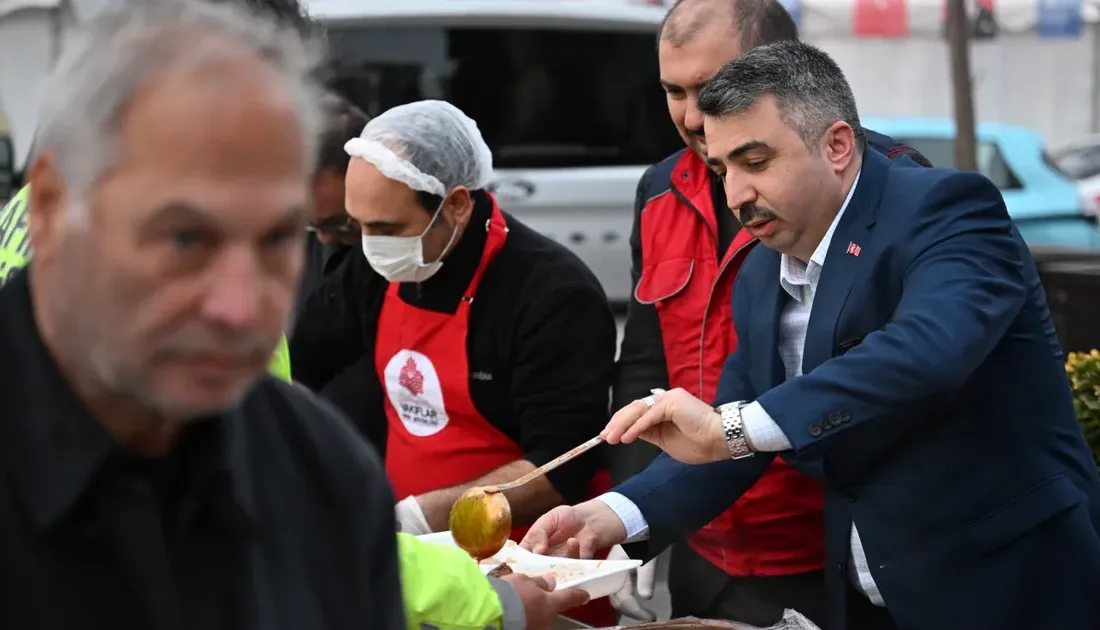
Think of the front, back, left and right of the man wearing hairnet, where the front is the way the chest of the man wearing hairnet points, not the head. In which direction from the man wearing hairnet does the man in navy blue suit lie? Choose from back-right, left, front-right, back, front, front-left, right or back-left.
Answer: left

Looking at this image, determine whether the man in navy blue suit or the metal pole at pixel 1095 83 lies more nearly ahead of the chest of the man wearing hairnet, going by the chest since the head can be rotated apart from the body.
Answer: the man in navy blue suit

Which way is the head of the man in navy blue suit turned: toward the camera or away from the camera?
toward the camera

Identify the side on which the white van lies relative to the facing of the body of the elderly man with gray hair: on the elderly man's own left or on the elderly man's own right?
on the elderly man's own left

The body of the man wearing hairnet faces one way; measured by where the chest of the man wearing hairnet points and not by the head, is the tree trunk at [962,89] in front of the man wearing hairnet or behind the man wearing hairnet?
behind

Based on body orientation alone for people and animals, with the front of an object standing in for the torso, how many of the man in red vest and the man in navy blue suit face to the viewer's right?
0

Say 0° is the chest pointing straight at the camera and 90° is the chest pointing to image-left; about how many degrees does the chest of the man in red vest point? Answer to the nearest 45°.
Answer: approximately 45°

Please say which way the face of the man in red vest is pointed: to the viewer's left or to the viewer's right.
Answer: to the viewer's left

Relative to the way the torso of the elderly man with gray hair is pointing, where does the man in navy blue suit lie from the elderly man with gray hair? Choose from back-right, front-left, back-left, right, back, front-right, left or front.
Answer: left

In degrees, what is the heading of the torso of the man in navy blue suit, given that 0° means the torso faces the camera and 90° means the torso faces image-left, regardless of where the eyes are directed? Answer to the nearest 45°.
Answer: approximately 45°

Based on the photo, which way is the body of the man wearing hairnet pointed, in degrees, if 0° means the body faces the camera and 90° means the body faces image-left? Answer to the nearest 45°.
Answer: approximately 45°

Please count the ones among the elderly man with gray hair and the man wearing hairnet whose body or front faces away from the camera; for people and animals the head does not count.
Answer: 0

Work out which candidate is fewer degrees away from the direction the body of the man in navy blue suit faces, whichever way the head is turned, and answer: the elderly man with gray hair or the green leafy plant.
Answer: the elderly man with gray hair

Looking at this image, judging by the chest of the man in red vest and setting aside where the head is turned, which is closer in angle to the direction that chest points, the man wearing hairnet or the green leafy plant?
the man wearing hairnet

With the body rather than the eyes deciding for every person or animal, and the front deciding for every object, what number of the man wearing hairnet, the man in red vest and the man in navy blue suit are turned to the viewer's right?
0
